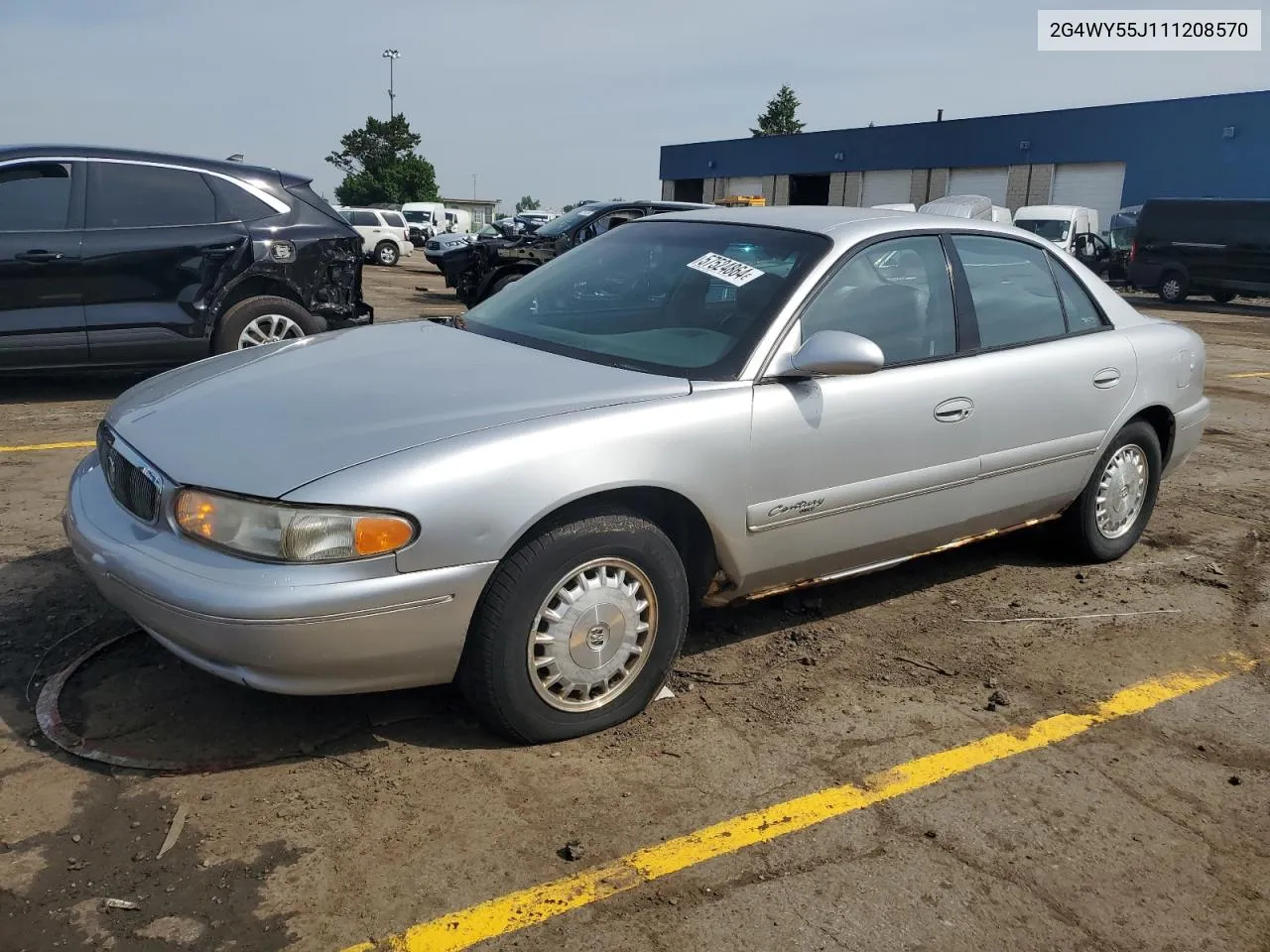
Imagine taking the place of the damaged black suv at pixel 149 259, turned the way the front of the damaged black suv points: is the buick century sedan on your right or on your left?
on your left

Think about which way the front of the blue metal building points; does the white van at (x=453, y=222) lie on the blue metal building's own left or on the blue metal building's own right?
on the blue metal building's own right

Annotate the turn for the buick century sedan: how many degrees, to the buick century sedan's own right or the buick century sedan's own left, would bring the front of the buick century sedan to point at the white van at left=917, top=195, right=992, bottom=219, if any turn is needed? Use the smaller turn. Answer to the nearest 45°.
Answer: approximately 135° to the buick century sedan's own right

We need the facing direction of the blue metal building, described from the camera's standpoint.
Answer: facing the viewer and to the left of the viewer

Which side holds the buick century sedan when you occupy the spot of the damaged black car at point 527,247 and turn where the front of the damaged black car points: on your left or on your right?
on your left

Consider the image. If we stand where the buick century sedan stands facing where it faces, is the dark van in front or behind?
behind

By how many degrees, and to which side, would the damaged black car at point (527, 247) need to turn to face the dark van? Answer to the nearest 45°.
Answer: approximately 180°

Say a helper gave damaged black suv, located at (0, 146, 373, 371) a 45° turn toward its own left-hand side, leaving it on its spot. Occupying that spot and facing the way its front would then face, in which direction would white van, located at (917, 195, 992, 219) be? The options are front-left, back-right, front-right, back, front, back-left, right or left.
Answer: back

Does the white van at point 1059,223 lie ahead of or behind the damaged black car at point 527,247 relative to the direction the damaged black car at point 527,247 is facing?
behind

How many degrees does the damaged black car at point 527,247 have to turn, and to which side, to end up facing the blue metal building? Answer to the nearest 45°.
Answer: approximately 180°

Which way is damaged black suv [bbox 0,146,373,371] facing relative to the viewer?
to the viewer's left
